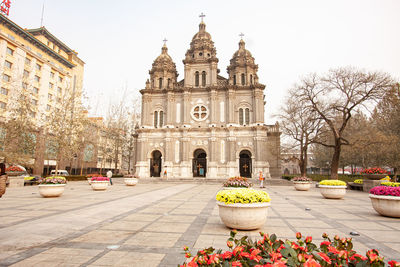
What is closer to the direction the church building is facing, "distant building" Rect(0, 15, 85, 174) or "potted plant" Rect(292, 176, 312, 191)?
the potted plant

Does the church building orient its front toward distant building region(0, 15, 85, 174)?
no

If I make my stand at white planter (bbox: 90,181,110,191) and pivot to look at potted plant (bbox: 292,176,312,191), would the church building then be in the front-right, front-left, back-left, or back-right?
front-left

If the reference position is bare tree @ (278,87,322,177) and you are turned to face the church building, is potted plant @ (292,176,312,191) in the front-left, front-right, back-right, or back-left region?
back-left

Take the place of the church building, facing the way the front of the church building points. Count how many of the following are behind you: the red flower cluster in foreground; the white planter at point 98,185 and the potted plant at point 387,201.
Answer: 0

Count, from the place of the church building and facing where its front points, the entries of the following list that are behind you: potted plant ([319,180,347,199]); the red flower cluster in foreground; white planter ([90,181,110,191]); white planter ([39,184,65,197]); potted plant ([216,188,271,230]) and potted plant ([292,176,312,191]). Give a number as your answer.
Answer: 0

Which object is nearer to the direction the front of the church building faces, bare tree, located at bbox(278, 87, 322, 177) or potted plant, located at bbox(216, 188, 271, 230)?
the potted plant

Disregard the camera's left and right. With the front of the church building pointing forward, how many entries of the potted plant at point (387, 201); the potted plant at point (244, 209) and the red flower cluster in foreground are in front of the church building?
3

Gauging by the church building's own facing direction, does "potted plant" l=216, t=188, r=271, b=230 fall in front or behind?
in front

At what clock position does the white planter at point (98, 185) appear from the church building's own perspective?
The white planter is roughly at 1 o'clock from the church building.

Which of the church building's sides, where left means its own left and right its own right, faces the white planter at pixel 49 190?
front

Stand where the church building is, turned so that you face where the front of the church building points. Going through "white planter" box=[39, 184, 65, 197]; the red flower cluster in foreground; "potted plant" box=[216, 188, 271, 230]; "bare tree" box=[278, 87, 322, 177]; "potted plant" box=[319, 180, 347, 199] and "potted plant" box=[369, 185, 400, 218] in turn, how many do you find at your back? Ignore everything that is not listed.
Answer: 0

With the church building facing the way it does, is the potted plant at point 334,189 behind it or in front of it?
in front

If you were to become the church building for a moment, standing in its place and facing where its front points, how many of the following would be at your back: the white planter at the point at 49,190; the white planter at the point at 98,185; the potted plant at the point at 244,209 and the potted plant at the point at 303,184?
0

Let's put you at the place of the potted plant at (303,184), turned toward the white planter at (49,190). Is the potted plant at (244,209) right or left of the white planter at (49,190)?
left

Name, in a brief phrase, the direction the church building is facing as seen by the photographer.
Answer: facing the viewer

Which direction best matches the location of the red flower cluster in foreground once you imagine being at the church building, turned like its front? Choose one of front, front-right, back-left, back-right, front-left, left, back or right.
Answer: front
